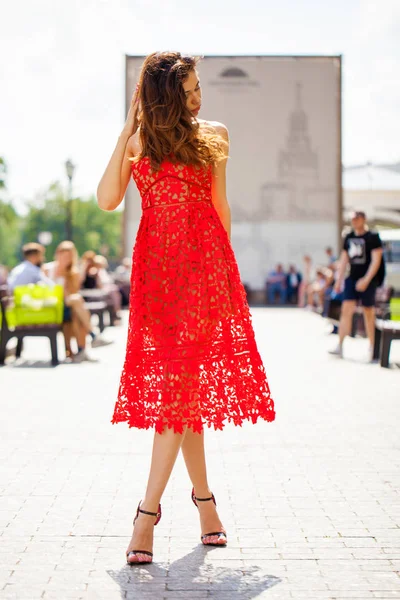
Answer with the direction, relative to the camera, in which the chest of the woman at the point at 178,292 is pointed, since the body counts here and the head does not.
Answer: toward the camera

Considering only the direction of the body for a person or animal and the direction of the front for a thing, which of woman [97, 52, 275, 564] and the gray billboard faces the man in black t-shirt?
the gray billboard

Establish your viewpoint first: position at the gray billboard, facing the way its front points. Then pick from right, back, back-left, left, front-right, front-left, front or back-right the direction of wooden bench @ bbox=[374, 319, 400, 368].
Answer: front

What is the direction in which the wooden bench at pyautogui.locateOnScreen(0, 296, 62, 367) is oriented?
to the viewer's right

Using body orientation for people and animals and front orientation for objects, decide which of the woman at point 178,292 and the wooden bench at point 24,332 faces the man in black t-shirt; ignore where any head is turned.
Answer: the wooden bench

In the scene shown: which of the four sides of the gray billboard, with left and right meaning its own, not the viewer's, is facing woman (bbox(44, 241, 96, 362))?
front

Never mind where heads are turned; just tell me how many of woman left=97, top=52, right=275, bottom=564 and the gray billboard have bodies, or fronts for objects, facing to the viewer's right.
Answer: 0

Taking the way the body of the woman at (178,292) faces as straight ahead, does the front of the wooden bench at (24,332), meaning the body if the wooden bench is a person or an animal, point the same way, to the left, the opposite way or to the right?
to the left

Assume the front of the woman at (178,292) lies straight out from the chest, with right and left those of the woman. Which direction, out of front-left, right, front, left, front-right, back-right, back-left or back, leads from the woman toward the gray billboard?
back

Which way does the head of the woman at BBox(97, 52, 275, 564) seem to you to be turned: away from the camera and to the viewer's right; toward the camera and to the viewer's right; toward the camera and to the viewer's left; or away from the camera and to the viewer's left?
toward the camera and to the viewer's right

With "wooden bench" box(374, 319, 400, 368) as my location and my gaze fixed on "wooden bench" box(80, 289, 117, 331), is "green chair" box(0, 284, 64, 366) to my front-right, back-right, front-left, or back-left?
front-left

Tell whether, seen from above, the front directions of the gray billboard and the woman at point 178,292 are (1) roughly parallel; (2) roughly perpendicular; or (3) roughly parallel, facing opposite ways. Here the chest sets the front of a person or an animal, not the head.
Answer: roughly parallel

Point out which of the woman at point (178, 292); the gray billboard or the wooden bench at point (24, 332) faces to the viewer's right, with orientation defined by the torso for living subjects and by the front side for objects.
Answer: the wooden bench

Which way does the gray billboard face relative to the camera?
toward the camera

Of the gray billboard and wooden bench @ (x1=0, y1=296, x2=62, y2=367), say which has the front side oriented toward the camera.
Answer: the gray billboard

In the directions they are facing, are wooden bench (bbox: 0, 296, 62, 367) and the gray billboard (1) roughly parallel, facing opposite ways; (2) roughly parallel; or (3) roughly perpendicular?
roughly perpendicular

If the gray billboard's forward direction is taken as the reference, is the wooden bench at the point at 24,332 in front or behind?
in front

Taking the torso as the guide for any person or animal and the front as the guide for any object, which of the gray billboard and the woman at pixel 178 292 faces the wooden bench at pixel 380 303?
the gray billboard

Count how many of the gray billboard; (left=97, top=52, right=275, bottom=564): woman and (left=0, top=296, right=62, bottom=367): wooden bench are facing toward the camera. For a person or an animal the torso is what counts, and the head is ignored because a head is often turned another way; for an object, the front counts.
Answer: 2
